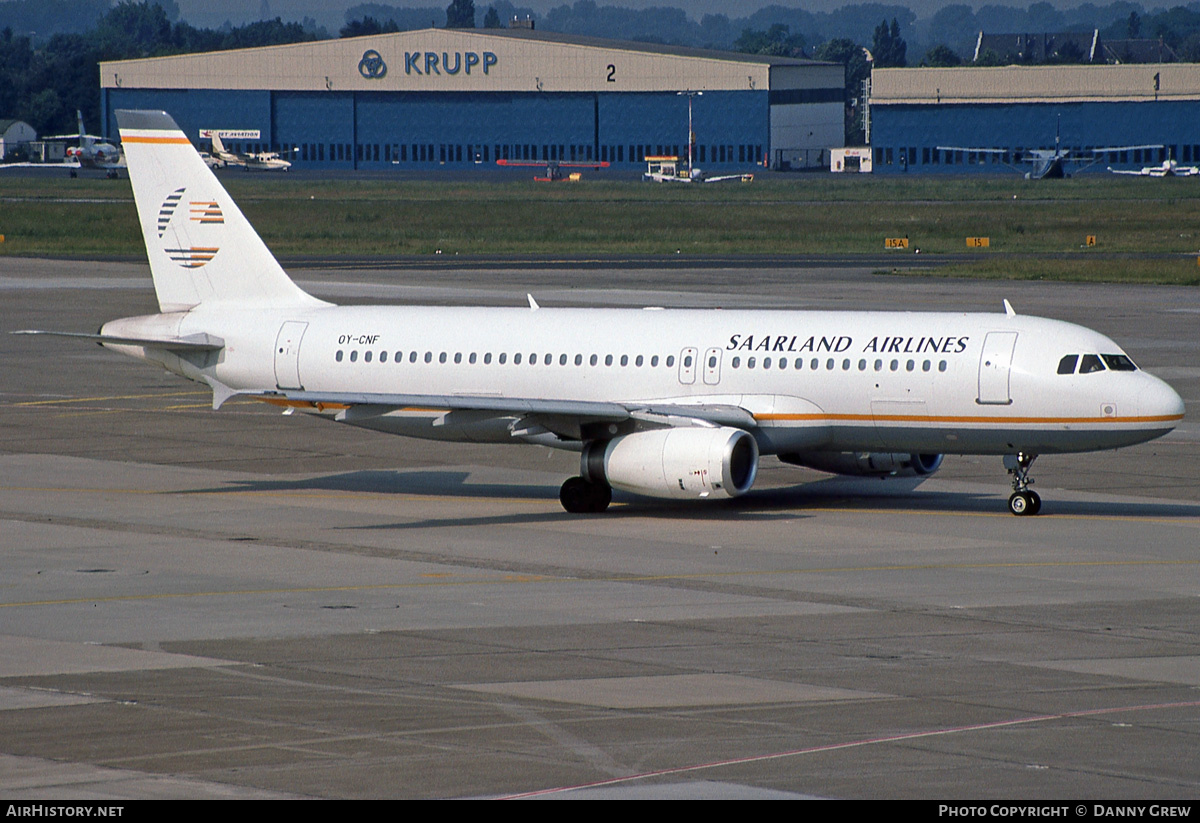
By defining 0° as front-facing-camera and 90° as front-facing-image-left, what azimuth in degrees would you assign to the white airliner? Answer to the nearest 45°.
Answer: approximately 315°
